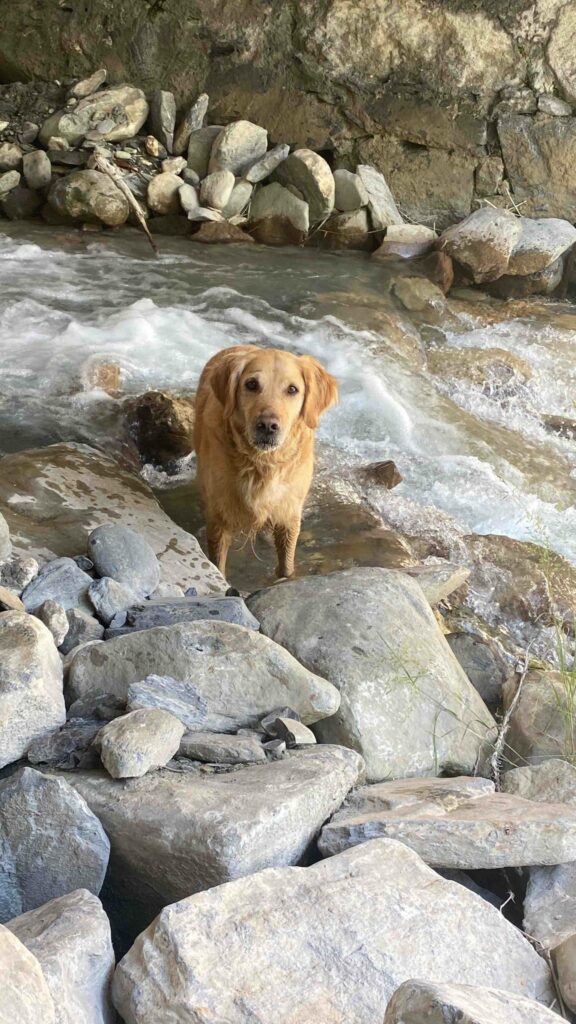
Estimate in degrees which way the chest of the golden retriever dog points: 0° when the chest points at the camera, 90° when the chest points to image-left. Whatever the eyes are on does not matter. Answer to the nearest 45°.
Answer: approximately 0°

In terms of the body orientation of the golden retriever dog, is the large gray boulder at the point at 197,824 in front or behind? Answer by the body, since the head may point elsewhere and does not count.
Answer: in front

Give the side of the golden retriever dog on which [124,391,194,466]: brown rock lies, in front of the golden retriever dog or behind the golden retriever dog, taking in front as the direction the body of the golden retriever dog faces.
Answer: behind

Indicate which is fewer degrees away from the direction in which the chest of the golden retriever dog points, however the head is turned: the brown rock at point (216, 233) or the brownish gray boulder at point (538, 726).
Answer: the brownish gray boulder

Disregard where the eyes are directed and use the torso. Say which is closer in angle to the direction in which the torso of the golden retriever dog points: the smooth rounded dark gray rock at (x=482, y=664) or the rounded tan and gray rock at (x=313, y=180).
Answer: the smooth rounded dark gray rock

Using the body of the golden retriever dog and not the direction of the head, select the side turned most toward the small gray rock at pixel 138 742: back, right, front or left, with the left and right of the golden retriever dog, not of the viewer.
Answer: front

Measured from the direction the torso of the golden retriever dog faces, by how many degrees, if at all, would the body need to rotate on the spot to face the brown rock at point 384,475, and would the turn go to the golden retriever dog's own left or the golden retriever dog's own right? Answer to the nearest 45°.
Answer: approximately 135° to the golden retriever dog's own left

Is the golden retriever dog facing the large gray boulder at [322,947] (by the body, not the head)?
yes

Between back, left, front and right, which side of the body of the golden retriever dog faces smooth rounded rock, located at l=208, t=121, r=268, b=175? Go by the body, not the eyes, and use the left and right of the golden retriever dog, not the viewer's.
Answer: back

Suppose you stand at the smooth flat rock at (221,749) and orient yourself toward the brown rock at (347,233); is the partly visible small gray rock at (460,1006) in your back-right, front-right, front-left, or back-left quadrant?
back-right

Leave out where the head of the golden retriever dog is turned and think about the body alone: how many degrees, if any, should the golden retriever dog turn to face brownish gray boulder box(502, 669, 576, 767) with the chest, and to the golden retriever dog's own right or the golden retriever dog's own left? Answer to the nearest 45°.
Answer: approximately 45° to the golden retriever dog's own left

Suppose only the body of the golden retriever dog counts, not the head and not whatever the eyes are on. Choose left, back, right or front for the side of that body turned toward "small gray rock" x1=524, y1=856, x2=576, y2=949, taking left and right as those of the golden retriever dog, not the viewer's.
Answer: front

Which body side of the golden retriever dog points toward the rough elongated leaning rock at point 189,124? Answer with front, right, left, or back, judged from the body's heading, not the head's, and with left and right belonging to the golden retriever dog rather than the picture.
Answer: back

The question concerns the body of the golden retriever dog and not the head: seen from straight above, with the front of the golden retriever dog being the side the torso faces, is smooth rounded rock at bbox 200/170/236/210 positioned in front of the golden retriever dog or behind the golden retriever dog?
behind
